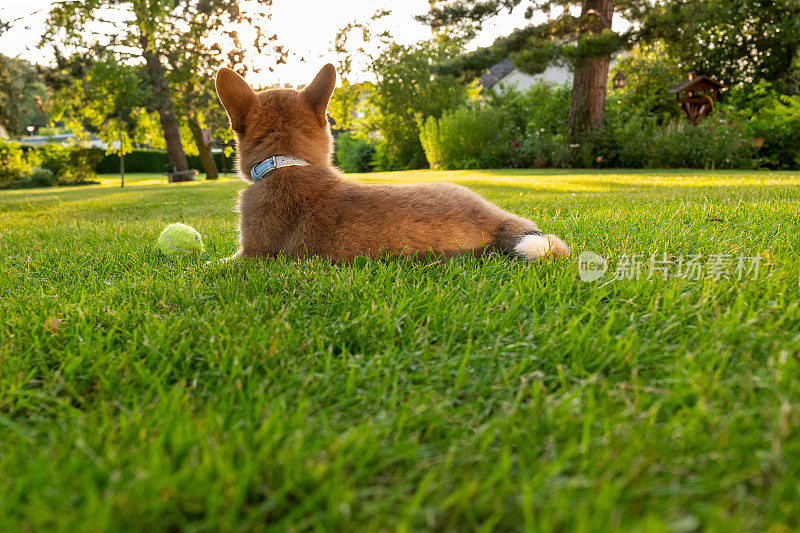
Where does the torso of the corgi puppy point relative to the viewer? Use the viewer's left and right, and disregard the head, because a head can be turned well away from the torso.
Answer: facing away from the viewer and to the left of the viewer

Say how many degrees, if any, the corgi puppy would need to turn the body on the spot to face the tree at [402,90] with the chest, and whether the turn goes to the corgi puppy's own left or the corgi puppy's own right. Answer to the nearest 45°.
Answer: approximately 45° to the corgi puppy's own right

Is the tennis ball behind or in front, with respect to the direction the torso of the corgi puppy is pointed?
in front

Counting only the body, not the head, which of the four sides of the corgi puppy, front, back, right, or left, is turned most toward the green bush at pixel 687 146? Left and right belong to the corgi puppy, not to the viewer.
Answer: right

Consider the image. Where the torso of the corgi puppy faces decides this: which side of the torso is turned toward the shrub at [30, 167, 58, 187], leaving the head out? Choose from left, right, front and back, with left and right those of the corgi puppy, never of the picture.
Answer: front

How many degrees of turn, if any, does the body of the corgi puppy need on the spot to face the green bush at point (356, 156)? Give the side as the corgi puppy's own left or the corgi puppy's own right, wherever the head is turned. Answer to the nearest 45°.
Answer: approximately 45° to the corgi puppy's own right
